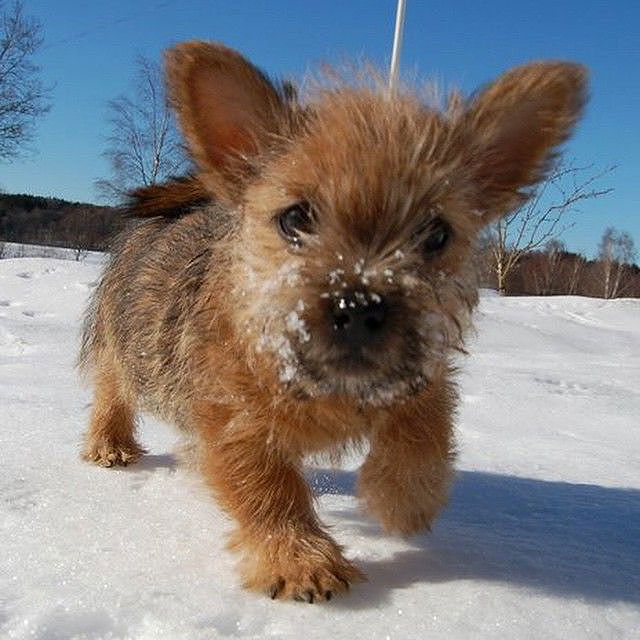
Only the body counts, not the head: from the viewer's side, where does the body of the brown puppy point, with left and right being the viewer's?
facing the viewer and to the right of the viewer
